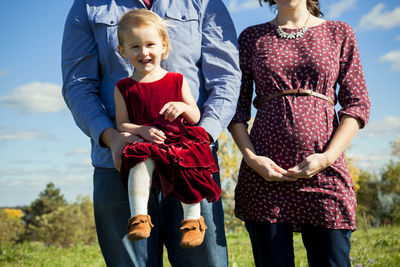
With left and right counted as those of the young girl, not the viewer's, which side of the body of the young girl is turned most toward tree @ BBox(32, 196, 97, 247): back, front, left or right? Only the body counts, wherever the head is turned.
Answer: back

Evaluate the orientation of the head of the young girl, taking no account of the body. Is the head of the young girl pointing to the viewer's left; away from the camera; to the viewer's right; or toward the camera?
toward the camera

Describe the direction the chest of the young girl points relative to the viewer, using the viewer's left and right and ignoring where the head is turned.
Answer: facing the viewer

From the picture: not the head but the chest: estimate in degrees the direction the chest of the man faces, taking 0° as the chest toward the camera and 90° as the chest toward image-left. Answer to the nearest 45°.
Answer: approximately 0°

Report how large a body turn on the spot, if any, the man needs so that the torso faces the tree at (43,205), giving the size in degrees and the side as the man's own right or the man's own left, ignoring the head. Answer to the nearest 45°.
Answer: approximately 180°

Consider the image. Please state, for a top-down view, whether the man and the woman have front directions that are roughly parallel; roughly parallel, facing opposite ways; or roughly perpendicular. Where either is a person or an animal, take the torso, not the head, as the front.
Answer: roughly parallel

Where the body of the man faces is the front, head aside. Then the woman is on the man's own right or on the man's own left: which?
on the man's own left

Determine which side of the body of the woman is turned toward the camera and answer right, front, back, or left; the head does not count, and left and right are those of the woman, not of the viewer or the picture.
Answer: front

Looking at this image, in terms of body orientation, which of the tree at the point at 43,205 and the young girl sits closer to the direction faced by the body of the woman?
the young girl
